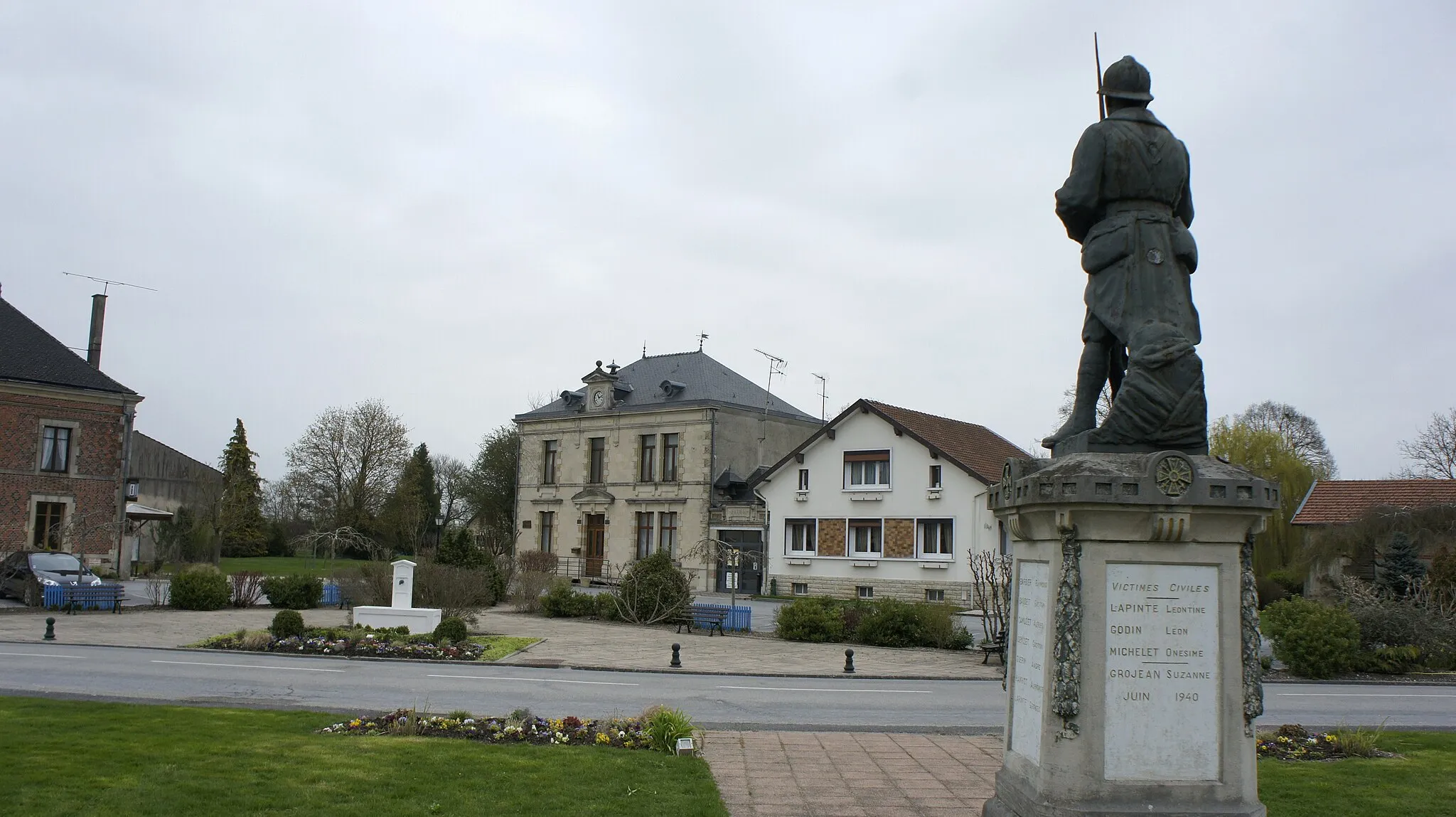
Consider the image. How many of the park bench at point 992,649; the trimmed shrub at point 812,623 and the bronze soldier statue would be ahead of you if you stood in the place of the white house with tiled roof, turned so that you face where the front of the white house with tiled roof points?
3

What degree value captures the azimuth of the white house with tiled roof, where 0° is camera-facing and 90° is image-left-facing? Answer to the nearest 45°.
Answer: approximately 0°

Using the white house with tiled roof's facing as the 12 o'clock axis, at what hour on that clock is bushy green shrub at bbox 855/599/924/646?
The bushy green shrub is roughly at 12 o'clock from the white house with tiled roof.

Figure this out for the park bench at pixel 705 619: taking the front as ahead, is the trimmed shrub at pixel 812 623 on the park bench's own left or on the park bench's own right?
on the park bench's own left

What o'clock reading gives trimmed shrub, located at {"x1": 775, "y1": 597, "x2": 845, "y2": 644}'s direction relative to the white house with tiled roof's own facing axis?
The trimmed shrub is roughly at 12 o'clock from the white house with tiled roof.

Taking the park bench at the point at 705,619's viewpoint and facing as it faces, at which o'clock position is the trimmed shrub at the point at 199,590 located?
The trimmed shrub is roughly at 2 o'clock from the park bench.

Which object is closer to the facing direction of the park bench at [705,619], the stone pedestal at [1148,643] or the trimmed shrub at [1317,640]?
the stone pedestal

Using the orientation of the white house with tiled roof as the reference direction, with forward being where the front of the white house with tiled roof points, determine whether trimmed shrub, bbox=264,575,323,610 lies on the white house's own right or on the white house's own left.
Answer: on the white house's own right

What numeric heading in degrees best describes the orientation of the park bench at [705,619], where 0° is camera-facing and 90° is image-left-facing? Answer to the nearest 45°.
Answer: approximately 45°

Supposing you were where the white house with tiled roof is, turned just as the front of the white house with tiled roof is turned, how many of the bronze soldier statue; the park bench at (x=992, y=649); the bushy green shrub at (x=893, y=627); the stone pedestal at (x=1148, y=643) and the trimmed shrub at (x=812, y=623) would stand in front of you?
5

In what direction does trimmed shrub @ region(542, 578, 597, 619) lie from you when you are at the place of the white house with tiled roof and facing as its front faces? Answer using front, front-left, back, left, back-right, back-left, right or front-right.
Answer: front-right

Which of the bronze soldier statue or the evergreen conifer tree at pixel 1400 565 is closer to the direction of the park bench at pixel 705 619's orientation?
the bronze soldier statue
